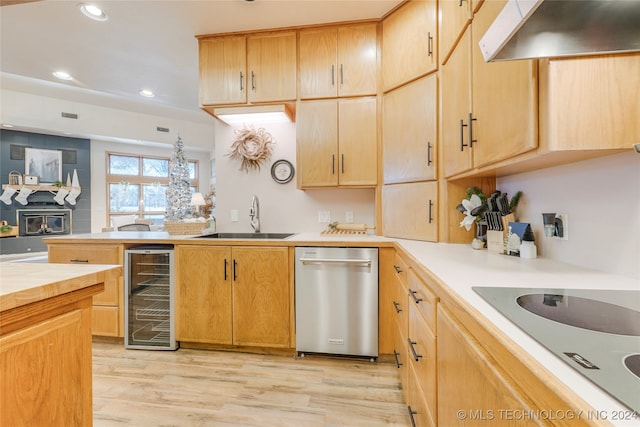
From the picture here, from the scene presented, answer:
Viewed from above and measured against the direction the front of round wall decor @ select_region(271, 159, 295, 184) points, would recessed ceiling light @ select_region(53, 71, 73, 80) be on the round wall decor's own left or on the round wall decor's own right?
on the round wall decor's own right

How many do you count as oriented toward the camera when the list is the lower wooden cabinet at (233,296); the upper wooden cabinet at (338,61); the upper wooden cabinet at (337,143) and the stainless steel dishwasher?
4

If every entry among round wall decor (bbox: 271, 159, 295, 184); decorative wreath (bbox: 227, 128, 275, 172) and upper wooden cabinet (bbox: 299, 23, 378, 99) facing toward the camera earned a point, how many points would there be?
3

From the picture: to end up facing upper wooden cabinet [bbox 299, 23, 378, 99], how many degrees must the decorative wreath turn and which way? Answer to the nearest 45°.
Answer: approximately 45° to its left

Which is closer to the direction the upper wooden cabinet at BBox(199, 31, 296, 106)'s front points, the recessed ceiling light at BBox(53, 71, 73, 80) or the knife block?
the knife block

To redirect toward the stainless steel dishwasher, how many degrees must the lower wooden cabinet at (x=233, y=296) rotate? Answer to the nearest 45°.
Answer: approximately 45° to its left

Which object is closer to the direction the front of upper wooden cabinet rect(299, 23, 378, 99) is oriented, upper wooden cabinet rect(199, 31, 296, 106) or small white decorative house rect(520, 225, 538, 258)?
the small white decorative house

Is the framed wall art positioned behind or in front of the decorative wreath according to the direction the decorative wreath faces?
behind

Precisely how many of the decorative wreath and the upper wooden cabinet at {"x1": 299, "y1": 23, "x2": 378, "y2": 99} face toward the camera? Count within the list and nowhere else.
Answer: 2

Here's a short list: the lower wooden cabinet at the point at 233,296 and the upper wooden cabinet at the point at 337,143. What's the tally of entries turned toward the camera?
2

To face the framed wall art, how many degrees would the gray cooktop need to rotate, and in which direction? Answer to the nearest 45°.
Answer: approximately 45° to its right

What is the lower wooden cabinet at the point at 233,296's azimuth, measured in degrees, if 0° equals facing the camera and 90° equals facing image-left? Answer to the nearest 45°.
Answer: approximately 0°

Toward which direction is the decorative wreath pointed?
toward the camera

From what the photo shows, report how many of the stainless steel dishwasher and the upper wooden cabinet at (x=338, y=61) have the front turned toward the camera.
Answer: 2

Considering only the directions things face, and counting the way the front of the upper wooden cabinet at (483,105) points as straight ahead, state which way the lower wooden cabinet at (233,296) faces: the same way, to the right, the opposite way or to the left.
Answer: to the left

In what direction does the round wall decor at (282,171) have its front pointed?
toward the camera
